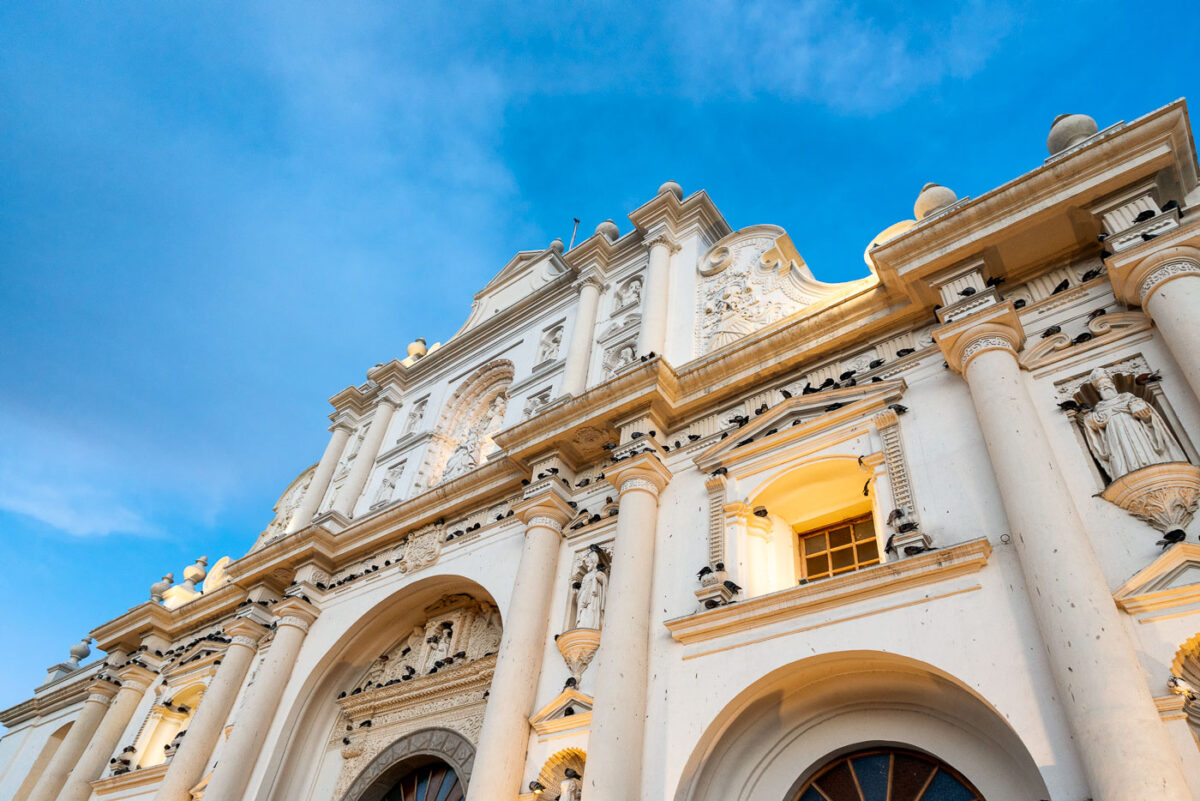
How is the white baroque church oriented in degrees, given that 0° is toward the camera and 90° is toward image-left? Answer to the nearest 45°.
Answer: approximately 45°
